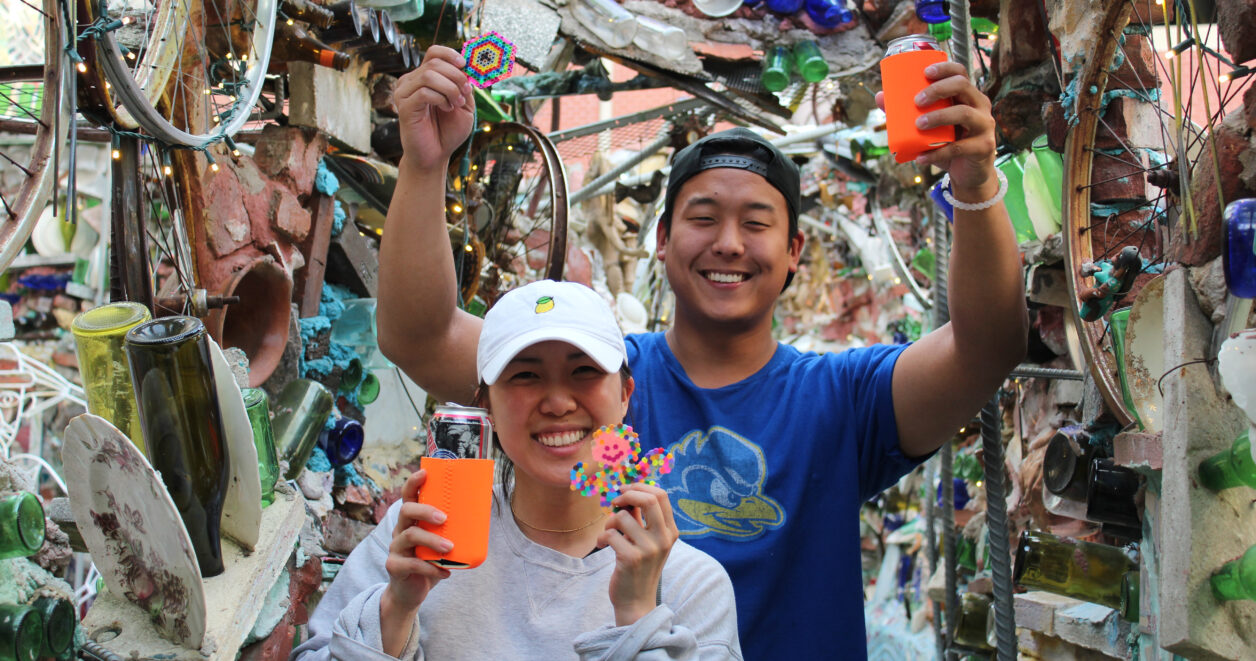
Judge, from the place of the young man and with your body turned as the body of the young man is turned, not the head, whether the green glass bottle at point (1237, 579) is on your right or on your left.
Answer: on your left

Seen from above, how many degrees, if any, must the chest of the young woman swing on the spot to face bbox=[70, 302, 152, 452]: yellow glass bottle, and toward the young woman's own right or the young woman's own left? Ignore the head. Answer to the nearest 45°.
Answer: approximately 135° to the young woman's own right

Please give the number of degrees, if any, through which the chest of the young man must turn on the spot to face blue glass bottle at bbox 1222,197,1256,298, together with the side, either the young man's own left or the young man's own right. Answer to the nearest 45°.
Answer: approximately 45° to the young man's own left

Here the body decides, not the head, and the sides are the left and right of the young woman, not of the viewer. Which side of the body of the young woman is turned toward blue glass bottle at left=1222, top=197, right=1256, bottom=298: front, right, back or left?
left

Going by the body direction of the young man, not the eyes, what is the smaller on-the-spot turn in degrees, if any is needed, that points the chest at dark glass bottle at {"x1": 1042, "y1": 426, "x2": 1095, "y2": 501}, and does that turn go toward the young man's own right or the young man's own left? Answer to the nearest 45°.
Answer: approximately 135° to the young man's own left

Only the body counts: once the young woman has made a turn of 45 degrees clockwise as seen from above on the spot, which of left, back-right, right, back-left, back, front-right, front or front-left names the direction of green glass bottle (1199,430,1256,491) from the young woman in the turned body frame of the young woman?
back-left

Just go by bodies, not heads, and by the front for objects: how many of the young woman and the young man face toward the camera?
2
